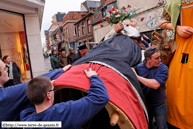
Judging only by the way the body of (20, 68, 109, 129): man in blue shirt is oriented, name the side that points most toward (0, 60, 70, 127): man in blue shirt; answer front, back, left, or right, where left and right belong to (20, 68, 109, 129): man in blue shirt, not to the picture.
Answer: left

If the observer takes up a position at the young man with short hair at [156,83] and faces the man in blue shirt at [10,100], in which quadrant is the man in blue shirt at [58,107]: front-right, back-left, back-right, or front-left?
front-left

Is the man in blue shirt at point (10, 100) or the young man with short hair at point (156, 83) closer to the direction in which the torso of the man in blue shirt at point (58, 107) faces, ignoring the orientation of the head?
the young man with short hair

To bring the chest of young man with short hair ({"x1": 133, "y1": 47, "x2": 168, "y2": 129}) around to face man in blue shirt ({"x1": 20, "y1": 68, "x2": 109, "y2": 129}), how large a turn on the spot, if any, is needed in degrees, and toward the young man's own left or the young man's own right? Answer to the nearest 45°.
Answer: approximately 45° to the young man's own right

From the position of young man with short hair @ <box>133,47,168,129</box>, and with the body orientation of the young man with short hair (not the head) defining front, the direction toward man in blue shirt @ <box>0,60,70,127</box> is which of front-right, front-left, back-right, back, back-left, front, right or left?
front-right

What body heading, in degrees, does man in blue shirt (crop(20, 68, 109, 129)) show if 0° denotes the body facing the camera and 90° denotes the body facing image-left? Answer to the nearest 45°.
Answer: approximately 225°

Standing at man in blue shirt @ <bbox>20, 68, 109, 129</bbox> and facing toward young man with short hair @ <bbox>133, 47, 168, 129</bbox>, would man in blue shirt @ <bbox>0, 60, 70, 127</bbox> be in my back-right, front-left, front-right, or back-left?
back-left

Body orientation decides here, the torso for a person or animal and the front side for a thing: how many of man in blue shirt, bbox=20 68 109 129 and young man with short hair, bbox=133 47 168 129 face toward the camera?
1

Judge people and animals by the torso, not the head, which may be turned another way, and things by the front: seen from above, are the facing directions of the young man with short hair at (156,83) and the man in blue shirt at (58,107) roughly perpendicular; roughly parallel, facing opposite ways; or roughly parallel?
roughly parallel, facing opposite ways

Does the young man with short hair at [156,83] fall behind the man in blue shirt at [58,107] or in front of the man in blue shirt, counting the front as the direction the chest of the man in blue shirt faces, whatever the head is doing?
in front

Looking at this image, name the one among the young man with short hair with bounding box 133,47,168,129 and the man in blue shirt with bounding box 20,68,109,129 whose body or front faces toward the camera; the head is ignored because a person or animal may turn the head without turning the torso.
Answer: the young man with short hair

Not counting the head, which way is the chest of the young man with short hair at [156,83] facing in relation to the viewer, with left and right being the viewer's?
facing the viewer

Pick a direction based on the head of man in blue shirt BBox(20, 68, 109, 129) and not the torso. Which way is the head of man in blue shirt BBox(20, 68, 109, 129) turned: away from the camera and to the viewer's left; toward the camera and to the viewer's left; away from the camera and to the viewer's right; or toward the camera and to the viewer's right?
away from the camera and to the viewer's right
